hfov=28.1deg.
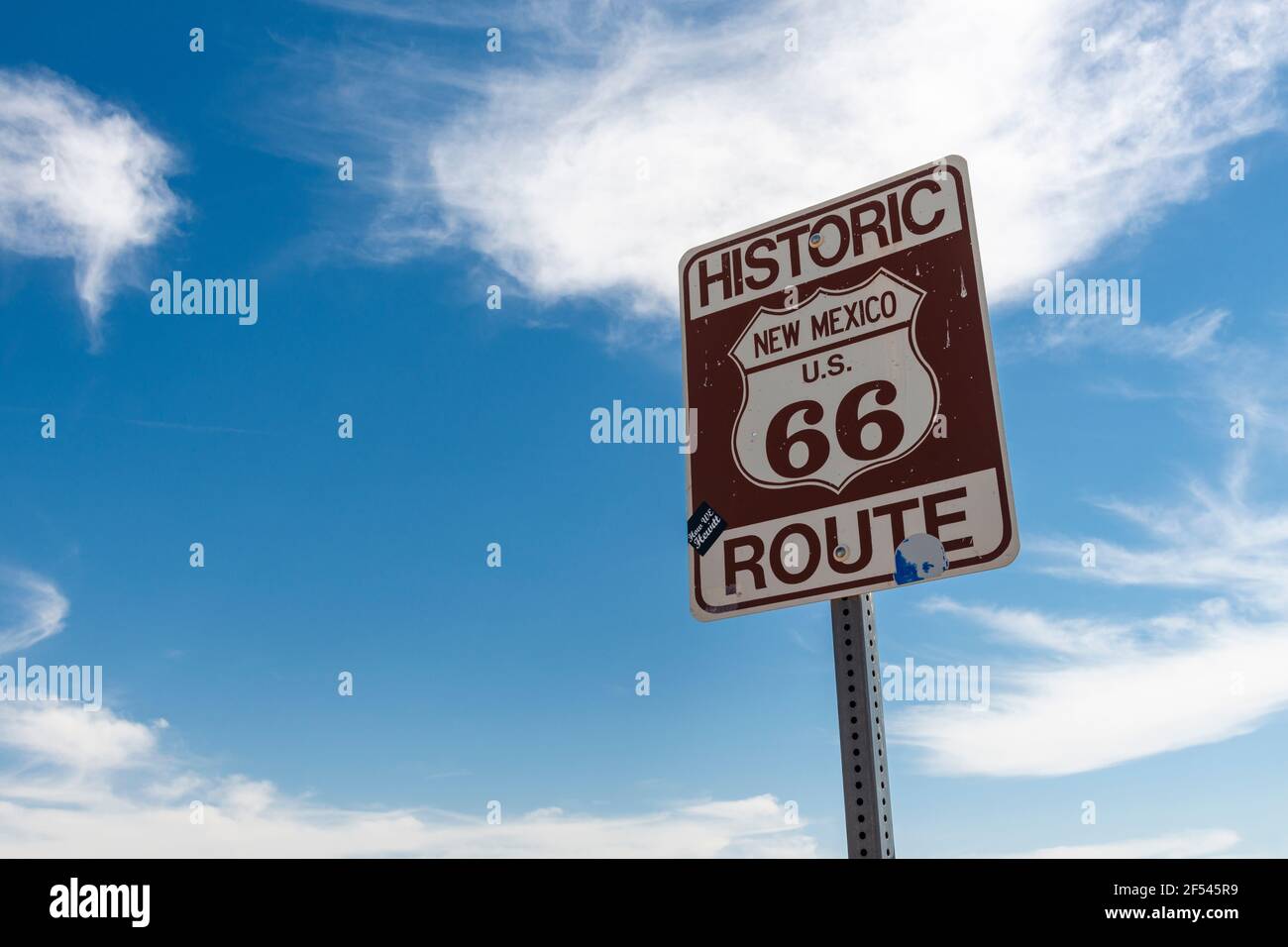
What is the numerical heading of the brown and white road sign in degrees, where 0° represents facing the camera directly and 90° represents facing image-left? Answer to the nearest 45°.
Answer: approximately 45°
